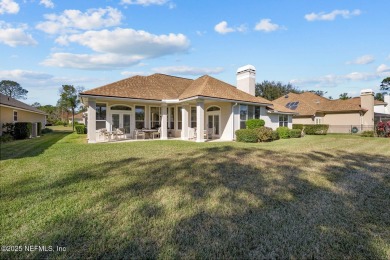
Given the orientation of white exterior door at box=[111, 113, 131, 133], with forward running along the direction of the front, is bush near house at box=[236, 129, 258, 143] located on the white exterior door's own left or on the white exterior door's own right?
on the white exterior door's own left

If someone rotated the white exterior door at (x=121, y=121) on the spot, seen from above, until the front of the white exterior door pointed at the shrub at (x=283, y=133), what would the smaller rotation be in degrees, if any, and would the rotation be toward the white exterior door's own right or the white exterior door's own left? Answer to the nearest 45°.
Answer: approximately 90° to the white exterior door's own left

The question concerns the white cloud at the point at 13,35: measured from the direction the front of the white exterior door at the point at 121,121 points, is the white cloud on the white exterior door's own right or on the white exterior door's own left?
on the white exterior door's own right

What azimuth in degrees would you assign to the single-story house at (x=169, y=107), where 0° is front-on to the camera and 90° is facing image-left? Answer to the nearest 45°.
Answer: approximately 180°

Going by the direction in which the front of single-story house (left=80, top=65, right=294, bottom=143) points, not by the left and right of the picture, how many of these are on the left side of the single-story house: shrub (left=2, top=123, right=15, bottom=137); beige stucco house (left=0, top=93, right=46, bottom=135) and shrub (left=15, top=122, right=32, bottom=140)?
3

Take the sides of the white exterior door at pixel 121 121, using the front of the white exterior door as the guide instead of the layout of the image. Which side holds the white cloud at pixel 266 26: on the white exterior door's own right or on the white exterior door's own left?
on the white exterior door's own left

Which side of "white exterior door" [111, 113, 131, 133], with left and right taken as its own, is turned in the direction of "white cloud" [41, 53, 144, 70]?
back
